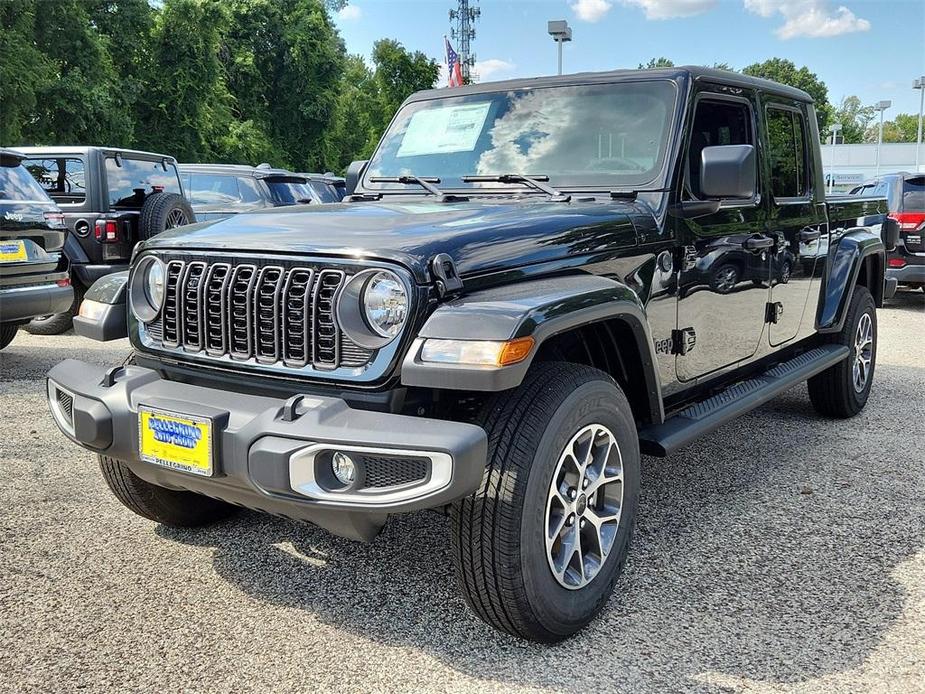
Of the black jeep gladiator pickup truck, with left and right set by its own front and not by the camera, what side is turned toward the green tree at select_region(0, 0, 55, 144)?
right

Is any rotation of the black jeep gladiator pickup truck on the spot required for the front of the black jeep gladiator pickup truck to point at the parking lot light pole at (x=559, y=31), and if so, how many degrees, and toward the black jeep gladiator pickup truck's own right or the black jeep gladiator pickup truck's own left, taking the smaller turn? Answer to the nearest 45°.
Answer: approximately 135° to the black jeep gladiator pickup truck's own right

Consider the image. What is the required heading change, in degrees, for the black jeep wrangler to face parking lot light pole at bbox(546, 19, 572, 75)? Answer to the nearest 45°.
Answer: approximately 90° to its right

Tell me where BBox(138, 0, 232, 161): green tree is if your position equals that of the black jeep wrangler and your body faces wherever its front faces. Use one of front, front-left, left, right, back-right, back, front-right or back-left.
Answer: front-right

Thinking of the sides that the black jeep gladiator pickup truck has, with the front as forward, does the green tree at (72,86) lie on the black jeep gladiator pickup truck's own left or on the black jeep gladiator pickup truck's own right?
on the black jeep gladiator pickup truck's own right

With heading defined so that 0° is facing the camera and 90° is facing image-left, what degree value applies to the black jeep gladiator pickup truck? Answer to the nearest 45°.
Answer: approximately 45°

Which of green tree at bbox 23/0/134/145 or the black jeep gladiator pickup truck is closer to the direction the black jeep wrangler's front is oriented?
the green tree

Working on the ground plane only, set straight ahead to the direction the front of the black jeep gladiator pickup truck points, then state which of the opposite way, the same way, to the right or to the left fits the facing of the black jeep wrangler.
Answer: to the right

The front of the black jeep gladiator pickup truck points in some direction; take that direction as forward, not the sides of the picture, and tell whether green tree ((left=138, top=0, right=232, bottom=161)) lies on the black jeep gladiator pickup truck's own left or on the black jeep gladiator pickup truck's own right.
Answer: on the black jeep gladiator pickup truck's own right

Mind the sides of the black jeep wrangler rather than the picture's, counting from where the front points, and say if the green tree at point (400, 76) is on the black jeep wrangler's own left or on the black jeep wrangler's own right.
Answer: on the black jeep wrangler's own right

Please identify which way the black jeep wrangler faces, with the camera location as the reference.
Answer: facing away from the viewer and to the left of the viewer

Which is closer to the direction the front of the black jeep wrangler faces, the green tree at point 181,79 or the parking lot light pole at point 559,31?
the green tree
